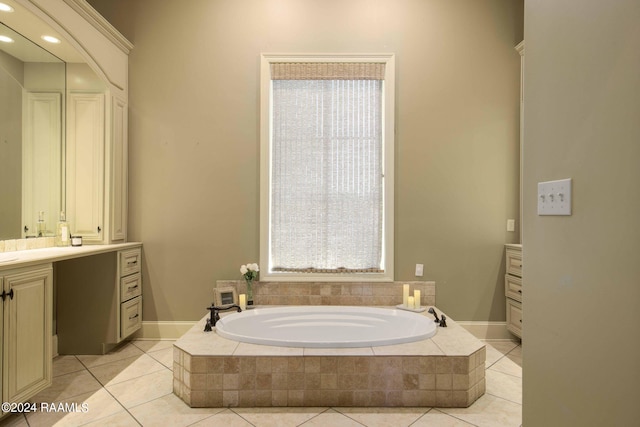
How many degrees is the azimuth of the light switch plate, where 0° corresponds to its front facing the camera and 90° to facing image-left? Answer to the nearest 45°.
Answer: approximately 45°

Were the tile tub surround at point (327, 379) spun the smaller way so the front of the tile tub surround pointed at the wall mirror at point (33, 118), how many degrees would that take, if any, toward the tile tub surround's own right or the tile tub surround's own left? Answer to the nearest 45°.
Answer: approximately 90° to the tile tub surround's own right

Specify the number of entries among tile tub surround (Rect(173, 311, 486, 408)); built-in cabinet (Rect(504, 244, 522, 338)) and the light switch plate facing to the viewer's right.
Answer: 0

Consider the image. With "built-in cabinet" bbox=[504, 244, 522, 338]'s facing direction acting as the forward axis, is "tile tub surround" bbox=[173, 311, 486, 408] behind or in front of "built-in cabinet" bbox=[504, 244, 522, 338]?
in front

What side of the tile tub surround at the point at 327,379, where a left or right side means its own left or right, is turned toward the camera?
front

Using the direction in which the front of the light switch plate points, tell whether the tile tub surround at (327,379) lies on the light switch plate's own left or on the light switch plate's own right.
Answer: on the light switch plate's own right

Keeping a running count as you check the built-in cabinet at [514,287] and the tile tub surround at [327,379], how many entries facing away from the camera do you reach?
0

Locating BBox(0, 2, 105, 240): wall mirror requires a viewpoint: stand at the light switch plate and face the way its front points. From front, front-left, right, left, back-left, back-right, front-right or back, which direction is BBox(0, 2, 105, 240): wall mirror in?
front-right

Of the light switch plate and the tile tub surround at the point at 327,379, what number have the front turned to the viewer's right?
0

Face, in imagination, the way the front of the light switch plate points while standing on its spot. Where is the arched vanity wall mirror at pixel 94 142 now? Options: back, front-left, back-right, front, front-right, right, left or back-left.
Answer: front-right

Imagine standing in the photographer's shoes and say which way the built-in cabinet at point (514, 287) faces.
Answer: facing the viewer and to the left of the viewer

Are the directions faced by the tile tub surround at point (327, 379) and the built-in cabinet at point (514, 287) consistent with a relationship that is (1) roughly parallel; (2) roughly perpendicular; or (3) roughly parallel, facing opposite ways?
roughly perpendicular
